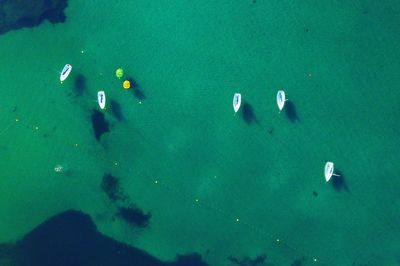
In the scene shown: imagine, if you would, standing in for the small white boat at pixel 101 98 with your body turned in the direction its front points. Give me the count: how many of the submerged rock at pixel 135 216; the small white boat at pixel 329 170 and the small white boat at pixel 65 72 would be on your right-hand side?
1
